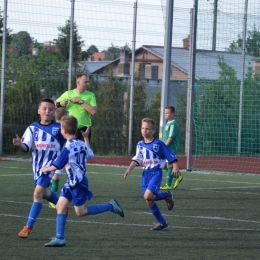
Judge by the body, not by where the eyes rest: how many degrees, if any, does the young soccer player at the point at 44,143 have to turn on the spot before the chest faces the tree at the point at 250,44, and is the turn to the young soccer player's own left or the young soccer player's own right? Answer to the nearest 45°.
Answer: approximately 135° to the young soccer player's own left

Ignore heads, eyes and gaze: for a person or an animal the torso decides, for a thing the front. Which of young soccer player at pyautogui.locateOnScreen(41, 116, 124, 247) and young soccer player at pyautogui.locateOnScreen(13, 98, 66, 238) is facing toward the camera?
young soccer player at pyautogui.locateOnScreen(13, 98, 66, 238)

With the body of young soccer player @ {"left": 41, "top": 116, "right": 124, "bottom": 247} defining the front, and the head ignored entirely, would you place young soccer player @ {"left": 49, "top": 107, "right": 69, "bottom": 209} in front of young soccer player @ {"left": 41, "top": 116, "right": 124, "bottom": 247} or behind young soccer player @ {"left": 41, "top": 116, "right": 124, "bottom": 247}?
in front

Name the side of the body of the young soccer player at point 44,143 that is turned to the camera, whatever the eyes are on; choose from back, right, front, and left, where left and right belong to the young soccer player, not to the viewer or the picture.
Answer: front

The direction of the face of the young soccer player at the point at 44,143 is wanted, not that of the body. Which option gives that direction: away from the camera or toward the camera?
toward the camera

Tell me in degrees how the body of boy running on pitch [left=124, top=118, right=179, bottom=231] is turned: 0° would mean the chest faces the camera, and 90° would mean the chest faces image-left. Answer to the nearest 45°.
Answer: approximately 45°

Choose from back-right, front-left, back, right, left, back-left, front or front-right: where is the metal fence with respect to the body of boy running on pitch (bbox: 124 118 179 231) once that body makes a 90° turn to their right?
front-right

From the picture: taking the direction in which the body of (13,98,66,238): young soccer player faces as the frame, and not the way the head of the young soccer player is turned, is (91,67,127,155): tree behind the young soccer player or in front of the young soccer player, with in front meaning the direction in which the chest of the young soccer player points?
behind
